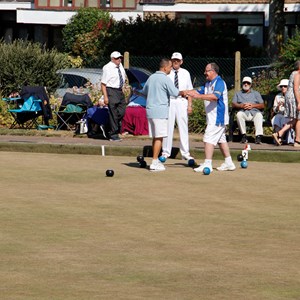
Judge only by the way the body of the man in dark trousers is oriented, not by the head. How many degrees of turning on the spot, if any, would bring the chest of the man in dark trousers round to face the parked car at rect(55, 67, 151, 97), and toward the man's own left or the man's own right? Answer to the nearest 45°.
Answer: approximately 135° to the man's own left

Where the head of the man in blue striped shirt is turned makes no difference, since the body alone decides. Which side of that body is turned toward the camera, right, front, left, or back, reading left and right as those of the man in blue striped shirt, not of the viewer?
left

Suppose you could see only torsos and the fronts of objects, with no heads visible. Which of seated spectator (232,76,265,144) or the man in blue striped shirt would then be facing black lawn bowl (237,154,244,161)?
the seated spectator

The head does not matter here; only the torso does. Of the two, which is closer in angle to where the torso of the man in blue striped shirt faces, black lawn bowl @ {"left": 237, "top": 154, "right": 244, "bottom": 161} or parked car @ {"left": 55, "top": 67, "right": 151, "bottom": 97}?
the parked car

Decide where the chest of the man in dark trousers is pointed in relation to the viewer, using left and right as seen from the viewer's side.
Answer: facing the viewer and to the right of the viewer

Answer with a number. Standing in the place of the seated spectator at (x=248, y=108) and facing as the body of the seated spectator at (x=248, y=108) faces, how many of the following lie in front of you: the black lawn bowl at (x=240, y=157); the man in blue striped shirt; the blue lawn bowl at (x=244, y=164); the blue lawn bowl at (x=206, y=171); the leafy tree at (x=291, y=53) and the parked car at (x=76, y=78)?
4

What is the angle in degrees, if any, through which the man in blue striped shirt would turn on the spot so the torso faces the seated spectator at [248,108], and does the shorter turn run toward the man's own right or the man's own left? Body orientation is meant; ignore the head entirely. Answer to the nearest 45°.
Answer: approximately 90° to the man's own right

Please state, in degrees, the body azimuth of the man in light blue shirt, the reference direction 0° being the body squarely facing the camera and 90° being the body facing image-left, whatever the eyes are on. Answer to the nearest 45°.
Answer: approximately 225°

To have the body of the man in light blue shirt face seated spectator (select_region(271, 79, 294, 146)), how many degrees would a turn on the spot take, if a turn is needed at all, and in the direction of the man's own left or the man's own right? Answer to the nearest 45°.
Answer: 0° — they already face them

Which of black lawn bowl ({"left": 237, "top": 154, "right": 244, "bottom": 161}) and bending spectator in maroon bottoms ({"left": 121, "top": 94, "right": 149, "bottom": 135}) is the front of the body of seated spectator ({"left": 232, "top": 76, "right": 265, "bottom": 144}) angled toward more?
the black lawn bowl

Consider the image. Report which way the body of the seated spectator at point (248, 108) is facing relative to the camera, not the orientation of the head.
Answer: toward the camera

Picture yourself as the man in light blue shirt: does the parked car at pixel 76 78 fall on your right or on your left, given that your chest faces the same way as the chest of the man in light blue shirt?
on your left
